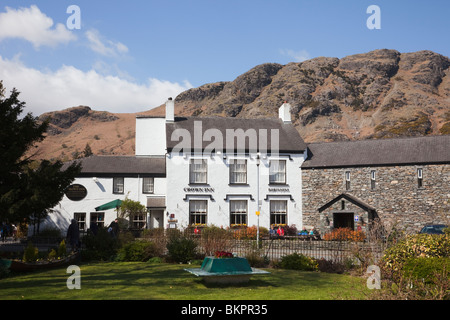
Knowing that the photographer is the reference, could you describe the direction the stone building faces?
facing the viewer

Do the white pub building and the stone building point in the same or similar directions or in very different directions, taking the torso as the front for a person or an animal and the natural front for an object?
same or similar directions

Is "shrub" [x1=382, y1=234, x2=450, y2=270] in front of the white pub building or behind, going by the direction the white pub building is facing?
in front

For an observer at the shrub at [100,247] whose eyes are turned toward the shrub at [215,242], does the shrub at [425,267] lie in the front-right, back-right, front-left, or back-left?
front-right

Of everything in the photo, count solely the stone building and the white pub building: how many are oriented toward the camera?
2

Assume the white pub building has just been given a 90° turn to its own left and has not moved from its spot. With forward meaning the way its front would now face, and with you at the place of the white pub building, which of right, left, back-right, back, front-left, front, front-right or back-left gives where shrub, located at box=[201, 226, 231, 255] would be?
right

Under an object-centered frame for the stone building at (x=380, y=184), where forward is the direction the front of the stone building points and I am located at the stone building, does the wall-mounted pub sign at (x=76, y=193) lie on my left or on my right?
on my right

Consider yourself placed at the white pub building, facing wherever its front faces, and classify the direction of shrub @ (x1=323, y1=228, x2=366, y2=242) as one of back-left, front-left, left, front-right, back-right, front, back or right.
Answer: front-left

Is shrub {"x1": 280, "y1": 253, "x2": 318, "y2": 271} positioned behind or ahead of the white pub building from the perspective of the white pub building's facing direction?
ahead

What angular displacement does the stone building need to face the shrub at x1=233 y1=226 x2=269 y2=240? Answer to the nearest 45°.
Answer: approximately 45° to its right

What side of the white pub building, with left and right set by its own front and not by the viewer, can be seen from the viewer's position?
front

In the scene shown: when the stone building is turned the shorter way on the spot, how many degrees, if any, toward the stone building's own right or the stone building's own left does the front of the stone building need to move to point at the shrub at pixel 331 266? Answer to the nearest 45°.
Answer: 0° — it already faces it
